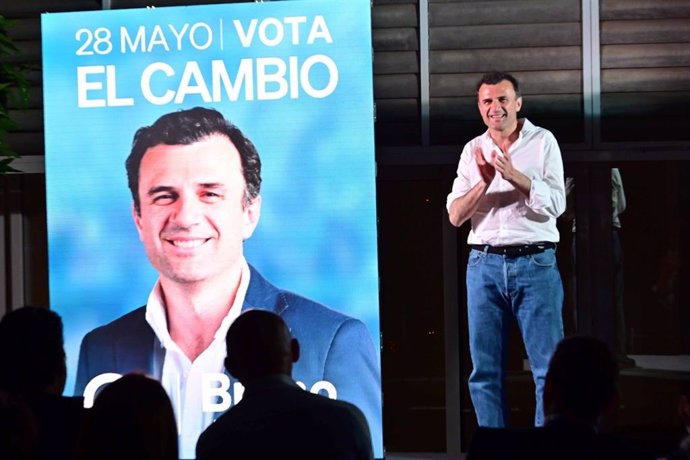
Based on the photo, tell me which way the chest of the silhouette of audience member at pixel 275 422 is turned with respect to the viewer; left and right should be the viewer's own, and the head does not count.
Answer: facing away from the viewer

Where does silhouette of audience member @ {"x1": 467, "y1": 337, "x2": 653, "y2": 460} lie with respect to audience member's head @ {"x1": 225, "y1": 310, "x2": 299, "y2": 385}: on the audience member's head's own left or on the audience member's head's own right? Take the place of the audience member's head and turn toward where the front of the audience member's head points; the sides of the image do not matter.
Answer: on the audience member's head's own right

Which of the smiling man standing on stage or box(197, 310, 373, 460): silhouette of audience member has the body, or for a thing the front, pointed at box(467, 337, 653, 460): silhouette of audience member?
the smiling man standing on stage

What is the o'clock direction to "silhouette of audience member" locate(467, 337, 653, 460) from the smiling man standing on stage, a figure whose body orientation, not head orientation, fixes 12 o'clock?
The silhouette of audience member is roughly at 12 o'clock from the smiling man standing on stage.

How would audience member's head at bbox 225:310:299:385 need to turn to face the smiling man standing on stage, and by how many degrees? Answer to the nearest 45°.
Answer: approximately 45° to its right

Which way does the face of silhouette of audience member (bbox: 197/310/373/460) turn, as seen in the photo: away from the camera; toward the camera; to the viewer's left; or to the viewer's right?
away from the camera

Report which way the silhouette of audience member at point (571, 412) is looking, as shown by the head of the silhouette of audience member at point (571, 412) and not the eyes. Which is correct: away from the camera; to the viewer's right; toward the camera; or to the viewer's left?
away from the camera

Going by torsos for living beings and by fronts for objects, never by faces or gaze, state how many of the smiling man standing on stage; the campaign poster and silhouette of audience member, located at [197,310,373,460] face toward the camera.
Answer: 2

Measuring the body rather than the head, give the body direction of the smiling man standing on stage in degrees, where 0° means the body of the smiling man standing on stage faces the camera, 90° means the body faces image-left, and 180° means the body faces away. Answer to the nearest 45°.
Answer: approximately 0°

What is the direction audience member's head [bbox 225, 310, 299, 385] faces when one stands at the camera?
facing away from the viewer
